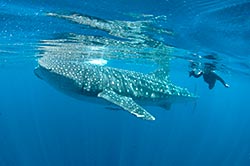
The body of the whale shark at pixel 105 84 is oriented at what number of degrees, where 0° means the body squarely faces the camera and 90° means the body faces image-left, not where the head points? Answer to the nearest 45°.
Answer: approximately 45°
